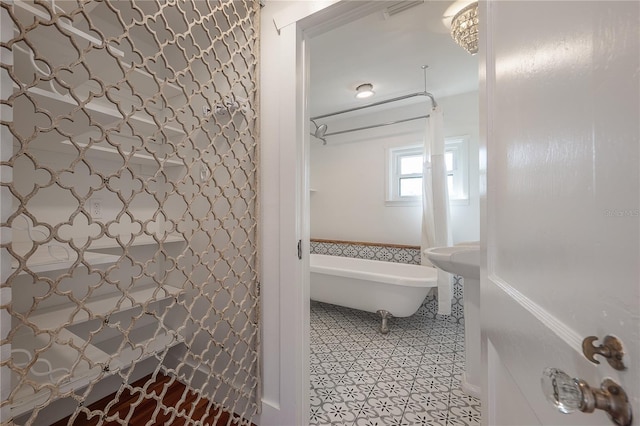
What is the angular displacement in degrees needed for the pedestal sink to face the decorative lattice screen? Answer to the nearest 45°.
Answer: approximately 45° to its left

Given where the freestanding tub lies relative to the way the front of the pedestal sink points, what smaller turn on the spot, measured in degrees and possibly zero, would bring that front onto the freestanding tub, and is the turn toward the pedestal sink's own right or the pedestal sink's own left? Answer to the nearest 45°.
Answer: approximately 45° to the pedestal sink's own right

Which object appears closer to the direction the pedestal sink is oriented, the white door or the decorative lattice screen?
the decorative lattice screen

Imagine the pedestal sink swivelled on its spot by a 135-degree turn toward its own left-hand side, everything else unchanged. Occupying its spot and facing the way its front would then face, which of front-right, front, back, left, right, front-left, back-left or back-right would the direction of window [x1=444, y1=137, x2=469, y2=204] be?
back-left

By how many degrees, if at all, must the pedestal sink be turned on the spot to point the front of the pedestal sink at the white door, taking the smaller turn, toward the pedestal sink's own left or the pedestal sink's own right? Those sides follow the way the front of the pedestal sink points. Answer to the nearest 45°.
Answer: approximately 90° to the pedestal sink's own left

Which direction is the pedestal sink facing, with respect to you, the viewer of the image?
facing to the left of the viewer
